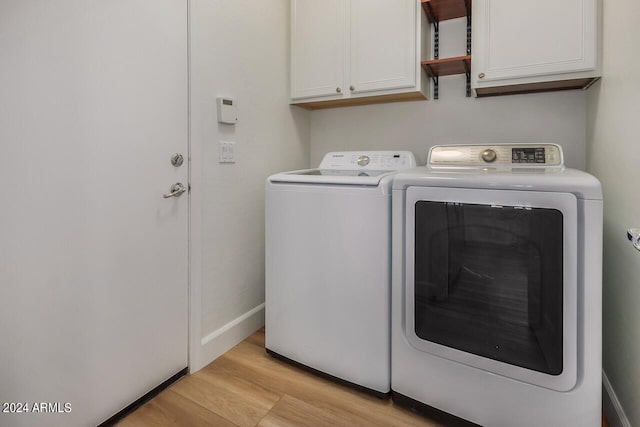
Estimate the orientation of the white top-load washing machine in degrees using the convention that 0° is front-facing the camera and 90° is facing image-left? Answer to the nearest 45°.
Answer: approximately 45°

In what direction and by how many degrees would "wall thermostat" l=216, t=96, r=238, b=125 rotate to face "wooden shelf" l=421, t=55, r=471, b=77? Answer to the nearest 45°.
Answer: approximately 45° to its left

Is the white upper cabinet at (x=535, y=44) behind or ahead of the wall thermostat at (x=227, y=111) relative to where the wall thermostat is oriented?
ahead

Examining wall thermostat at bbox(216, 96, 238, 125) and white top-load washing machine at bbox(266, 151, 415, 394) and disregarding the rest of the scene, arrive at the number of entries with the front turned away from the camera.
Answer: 0

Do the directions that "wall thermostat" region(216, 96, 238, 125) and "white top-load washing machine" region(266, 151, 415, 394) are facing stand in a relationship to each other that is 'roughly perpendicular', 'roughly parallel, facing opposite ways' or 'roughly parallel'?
roughly perpendicular

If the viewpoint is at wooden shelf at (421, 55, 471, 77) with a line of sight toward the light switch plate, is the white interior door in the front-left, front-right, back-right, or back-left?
front-left

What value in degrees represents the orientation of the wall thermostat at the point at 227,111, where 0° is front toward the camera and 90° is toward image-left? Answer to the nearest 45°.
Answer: approximately 315°
